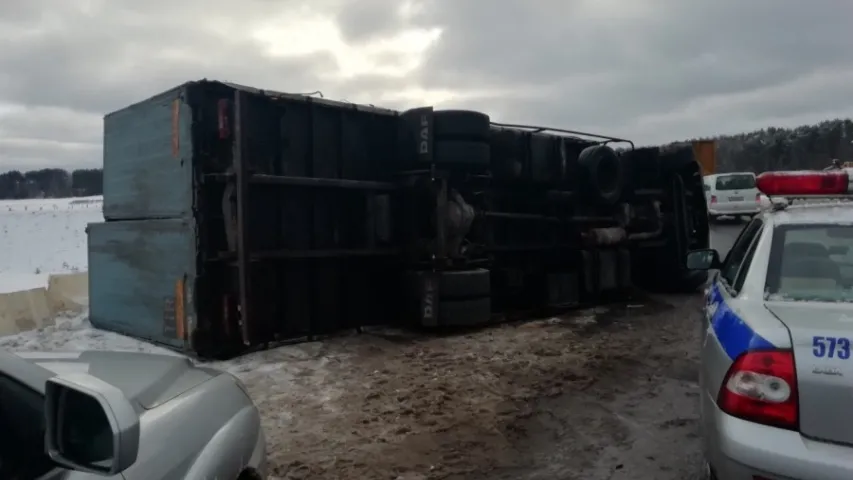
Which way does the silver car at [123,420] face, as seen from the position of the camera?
facing away from the viewer and to the right of the viewer

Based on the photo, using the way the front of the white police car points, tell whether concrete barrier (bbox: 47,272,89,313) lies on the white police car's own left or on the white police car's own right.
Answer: on the white police car's own left

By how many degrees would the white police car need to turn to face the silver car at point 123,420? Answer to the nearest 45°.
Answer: approximately 135° to its left

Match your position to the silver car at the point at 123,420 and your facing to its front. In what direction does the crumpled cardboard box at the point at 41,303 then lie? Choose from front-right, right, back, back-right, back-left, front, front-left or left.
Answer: front-left

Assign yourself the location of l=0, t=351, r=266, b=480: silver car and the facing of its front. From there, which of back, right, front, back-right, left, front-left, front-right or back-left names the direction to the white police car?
front-right

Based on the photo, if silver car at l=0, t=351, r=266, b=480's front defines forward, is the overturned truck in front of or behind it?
in front

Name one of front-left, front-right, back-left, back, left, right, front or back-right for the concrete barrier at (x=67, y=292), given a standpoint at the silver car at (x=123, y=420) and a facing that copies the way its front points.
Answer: front-left

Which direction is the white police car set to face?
away from the camera
